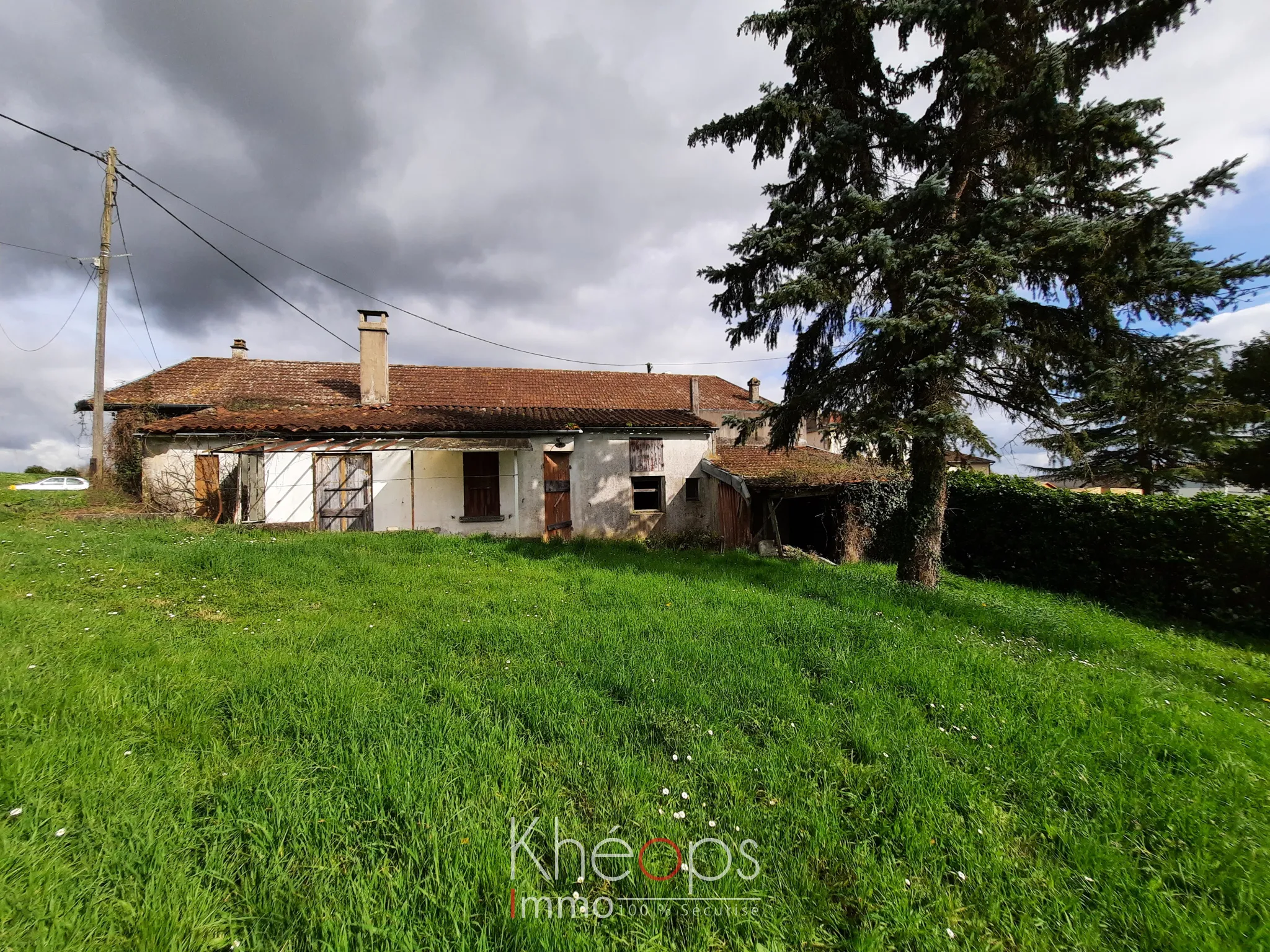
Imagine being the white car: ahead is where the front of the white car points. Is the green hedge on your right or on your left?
on your left

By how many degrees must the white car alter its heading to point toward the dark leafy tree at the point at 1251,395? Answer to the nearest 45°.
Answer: approximately 135° to its left

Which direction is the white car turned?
to the viewer's left
